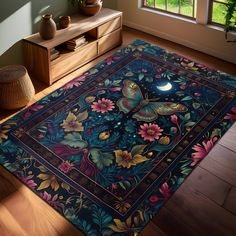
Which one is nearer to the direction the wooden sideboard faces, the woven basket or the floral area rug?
the floral area rug

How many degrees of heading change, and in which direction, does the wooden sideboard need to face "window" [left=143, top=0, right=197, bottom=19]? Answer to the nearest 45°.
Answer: approximately 90° to its left

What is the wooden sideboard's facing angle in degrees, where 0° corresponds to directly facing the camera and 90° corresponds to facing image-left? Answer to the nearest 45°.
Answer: approximately 315°

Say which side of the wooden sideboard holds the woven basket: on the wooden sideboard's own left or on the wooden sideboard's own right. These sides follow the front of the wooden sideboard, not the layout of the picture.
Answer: on the wooden sideboard's own right

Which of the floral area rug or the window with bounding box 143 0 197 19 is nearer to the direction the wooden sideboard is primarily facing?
the floral area rug

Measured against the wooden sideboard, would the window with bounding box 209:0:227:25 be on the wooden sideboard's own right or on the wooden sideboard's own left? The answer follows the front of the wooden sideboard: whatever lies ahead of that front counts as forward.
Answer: on the wooden sideboard's own left
